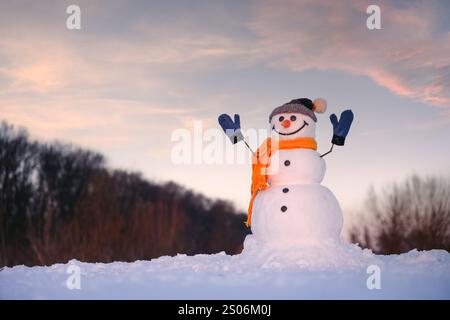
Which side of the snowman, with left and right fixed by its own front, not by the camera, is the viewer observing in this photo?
front
